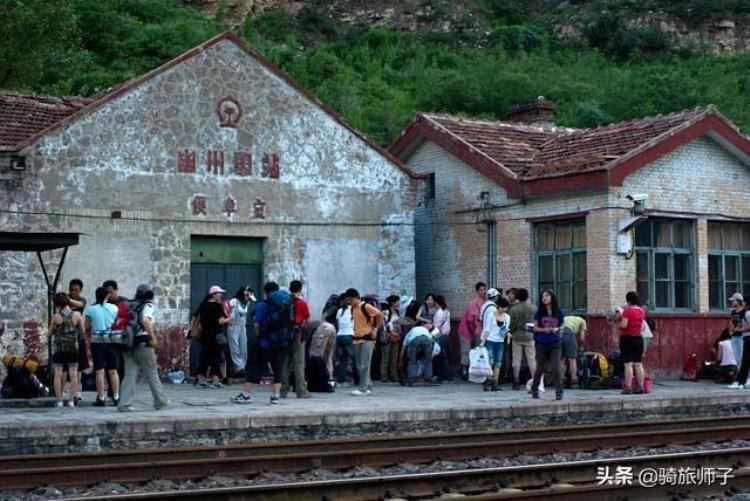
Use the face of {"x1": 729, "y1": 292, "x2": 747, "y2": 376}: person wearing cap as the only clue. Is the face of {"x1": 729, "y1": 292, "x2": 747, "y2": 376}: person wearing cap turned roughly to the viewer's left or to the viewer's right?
to the viewer's left

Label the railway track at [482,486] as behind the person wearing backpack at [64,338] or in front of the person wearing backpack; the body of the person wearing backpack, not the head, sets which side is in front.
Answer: behind

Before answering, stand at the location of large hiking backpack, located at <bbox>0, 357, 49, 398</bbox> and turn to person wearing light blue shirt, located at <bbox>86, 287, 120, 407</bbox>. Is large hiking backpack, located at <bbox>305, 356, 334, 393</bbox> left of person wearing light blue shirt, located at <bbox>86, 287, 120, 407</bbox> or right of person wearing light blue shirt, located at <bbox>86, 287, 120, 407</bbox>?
left

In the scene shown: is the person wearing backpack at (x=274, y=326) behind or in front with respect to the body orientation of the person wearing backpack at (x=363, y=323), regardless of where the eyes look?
in front

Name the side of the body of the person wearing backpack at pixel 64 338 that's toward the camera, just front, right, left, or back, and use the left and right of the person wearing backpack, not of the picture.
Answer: back

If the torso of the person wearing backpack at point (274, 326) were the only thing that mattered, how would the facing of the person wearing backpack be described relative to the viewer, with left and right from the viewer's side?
facing away from the viewer and to the left of the viewer

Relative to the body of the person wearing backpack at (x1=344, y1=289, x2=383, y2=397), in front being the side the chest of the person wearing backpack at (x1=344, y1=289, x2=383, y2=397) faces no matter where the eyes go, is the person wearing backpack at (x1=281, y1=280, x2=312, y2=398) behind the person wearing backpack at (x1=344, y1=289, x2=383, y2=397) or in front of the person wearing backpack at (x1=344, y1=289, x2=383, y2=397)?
in front

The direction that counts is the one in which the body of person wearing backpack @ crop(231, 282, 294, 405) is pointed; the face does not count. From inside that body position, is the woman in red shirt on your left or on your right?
on your right

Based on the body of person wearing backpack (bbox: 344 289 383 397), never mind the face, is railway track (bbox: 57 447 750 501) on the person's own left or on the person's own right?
on the person's own left

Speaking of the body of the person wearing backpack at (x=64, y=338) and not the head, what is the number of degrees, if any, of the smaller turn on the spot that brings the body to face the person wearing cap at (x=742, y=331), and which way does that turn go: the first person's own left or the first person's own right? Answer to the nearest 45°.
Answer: approximately 90° to the first person's own right
